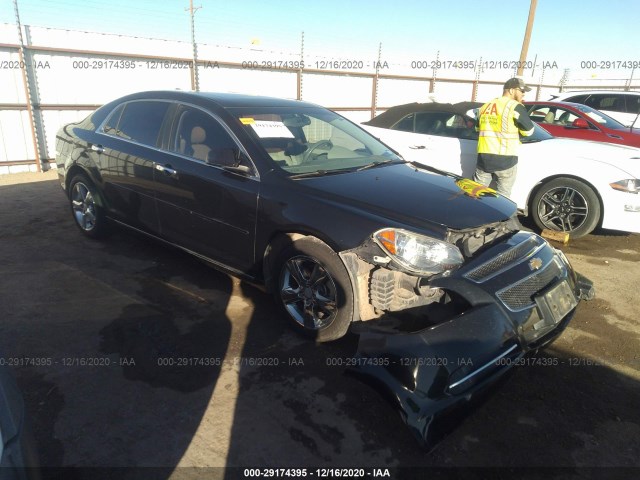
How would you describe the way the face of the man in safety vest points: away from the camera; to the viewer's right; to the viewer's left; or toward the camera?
to the viewer's right

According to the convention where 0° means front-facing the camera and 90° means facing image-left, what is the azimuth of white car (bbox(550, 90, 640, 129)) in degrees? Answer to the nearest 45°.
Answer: approximately 270°

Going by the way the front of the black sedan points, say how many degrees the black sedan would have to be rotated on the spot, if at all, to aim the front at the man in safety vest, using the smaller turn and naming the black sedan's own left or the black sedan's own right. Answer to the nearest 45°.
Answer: approximately 90° to the black sedan's own left
